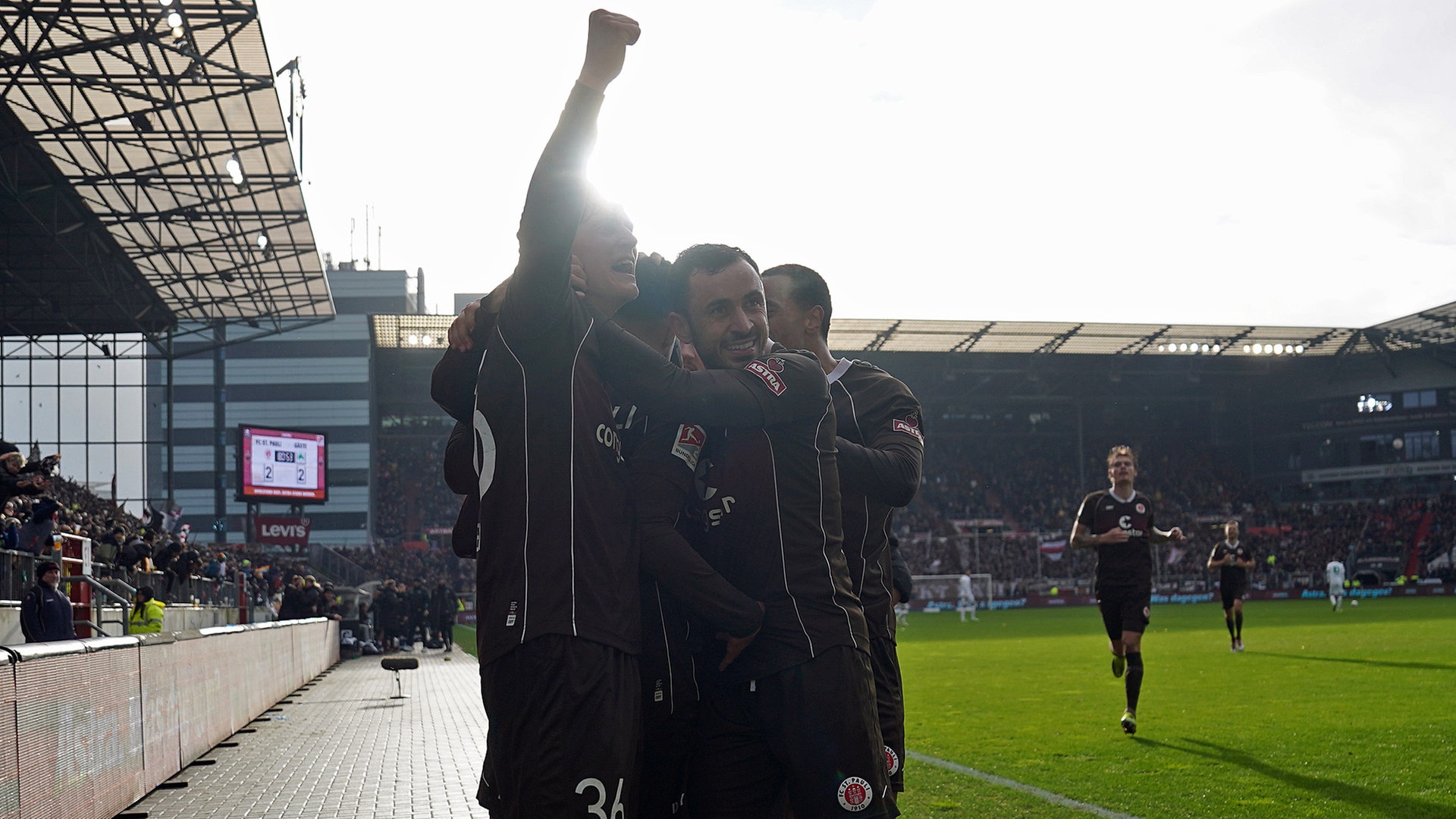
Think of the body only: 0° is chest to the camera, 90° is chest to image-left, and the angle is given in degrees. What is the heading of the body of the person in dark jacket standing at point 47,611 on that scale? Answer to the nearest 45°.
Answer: approximately 315°

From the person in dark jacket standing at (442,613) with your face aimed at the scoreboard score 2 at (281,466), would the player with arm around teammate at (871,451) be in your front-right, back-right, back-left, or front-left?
back-left

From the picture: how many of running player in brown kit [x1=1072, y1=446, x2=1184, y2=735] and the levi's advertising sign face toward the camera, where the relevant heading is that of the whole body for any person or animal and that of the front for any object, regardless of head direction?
2

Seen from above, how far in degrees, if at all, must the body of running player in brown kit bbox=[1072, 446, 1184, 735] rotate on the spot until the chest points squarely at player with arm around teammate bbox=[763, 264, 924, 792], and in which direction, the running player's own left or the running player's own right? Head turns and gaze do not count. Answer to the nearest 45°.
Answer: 0° — they already face them

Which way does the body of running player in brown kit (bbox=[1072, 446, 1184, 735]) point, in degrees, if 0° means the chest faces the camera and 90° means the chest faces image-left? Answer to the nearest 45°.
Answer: approximately 0°

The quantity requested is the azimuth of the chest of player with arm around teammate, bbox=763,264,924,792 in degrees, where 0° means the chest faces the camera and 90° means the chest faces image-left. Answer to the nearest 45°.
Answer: approximately 45°

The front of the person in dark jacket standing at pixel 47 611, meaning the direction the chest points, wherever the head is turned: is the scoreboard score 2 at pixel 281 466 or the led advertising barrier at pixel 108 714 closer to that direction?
the led advertising barrier

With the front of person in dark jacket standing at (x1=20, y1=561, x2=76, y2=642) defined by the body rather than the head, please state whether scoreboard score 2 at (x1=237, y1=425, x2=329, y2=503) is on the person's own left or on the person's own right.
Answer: on the person's own left

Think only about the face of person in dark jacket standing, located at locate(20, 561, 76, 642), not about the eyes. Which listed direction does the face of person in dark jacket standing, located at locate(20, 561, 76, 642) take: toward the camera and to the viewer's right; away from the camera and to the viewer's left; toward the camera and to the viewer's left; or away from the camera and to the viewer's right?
toward the camera and to the viewer's right
